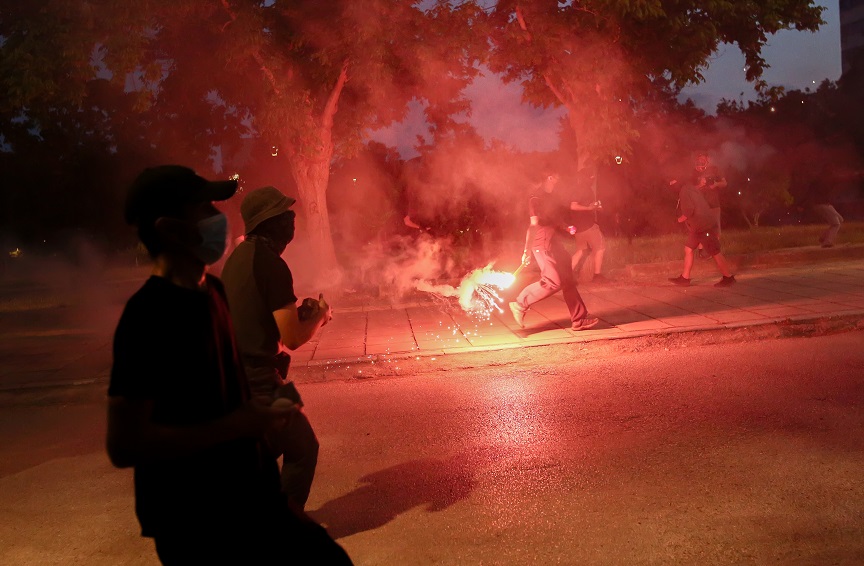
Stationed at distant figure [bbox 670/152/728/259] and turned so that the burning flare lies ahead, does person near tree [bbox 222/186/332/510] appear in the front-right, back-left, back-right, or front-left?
front-left

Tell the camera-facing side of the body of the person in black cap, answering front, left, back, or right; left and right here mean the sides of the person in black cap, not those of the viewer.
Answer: right

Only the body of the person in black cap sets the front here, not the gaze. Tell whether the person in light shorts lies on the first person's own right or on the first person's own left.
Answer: on the first person's own left

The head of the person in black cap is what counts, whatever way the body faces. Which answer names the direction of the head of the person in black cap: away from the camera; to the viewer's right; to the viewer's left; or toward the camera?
to the viewer's right

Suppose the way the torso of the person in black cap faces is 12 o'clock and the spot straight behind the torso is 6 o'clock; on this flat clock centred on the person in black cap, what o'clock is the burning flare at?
The burning flare is roughly at 10 o'clock from the person in black cap.
